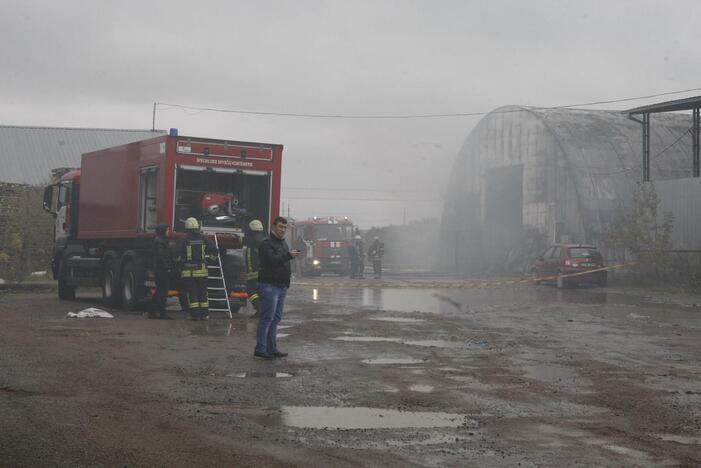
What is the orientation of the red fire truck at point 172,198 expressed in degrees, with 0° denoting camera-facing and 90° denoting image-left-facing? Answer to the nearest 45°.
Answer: approximately 135°

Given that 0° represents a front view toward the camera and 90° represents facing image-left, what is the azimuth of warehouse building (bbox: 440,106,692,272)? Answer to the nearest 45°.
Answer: approximately 45°

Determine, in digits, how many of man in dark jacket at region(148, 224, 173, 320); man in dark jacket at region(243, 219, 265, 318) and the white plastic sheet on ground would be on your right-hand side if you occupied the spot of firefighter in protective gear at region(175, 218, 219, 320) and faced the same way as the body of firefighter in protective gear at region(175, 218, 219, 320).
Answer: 1

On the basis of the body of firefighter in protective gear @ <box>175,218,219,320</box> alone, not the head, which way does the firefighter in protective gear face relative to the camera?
away from the camera

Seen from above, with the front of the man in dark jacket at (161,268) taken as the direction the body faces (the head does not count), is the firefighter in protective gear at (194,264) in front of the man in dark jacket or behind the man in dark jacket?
in front

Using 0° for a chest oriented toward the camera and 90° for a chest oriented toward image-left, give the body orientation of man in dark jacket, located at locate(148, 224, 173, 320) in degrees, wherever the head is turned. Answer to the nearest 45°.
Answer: approximately 270°

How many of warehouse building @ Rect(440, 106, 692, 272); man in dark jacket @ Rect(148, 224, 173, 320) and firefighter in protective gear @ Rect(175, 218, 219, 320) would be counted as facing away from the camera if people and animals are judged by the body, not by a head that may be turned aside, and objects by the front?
1

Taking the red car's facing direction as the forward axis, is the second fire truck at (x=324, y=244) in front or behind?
in front

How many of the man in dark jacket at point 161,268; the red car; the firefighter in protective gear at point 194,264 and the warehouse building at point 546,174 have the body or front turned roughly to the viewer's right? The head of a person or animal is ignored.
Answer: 1
